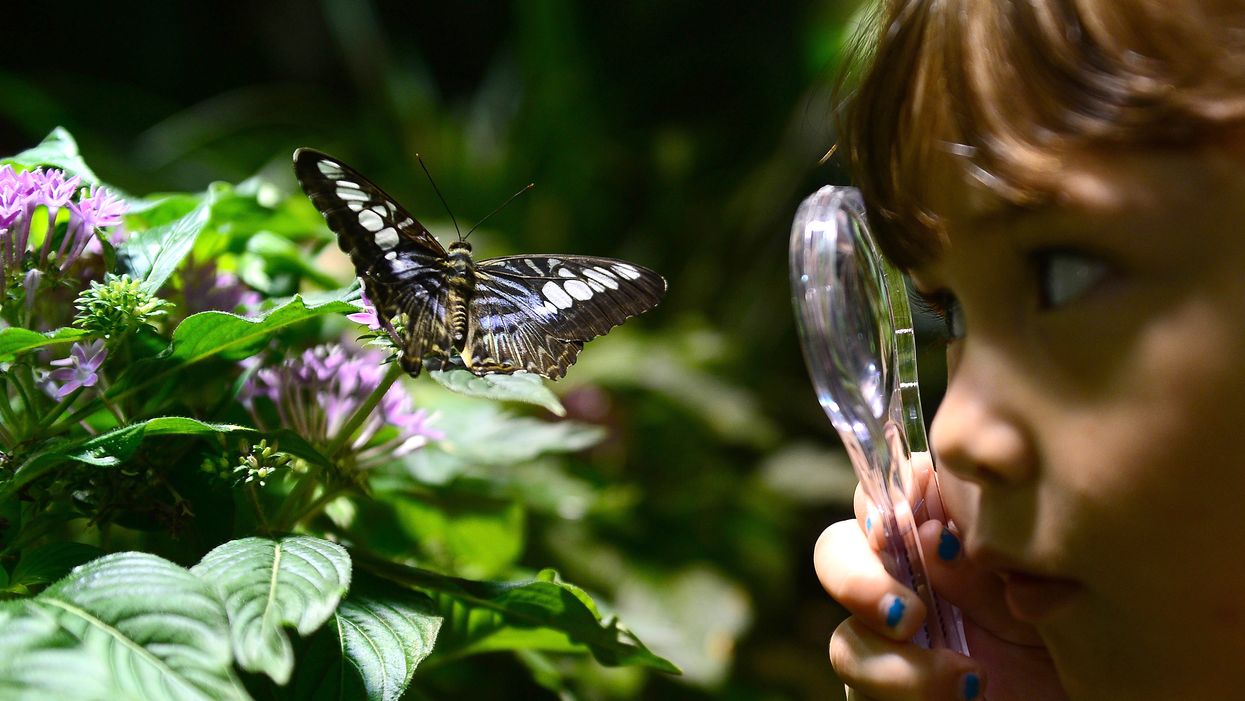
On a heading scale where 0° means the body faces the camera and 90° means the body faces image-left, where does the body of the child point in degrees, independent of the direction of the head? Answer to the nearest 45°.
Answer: approximately 45°

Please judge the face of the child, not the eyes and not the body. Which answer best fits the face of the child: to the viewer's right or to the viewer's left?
to the viewer's left

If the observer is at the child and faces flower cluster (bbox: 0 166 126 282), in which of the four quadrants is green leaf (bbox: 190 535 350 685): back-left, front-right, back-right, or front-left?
front-left
